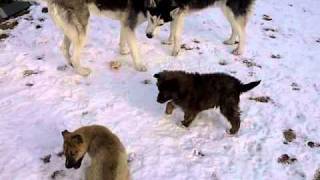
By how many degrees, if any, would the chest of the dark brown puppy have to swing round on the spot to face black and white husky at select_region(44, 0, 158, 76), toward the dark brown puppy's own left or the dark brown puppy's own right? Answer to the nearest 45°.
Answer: approximately 45° to the dark brown puppy's own right

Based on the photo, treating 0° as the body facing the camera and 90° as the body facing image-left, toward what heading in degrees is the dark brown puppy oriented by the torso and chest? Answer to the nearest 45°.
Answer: approximately 90°

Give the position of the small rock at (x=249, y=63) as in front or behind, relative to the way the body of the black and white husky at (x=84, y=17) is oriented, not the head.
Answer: in front

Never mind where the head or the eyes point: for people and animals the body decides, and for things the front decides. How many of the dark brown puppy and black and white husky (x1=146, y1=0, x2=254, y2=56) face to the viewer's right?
0

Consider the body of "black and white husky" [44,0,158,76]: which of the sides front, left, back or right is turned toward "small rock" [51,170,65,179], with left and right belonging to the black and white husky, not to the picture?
right

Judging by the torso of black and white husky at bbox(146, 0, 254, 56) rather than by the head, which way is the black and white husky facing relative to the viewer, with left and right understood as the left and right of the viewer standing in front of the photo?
facing to the left of the viewer

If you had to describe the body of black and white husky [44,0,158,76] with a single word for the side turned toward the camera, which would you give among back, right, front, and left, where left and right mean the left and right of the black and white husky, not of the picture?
right

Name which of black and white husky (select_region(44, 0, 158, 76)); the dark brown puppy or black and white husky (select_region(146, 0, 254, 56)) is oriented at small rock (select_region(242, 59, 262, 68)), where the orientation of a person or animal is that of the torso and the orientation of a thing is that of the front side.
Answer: black and white husky (select_region(44, 0, 158, 76))

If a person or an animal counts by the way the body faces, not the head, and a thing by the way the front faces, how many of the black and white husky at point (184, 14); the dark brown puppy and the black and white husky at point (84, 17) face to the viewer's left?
2

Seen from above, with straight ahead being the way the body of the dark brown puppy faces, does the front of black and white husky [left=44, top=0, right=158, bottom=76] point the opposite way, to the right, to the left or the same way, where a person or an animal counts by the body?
the opposite way

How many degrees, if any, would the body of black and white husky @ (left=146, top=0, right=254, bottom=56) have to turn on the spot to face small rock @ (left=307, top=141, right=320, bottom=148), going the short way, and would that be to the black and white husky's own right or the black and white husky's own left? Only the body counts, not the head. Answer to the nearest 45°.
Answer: approximately 135° to the black and white husky's own left

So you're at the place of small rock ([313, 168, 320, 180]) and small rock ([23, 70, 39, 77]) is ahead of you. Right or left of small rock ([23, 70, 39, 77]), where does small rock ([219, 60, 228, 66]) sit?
right

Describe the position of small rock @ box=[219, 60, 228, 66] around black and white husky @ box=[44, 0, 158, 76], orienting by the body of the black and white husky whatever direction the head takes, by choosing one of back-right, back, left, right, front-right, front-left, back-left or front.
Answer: front

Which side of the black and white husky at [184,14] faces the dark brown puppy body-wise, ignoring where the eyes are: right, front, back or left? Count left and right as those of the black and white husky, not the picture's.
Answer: left
